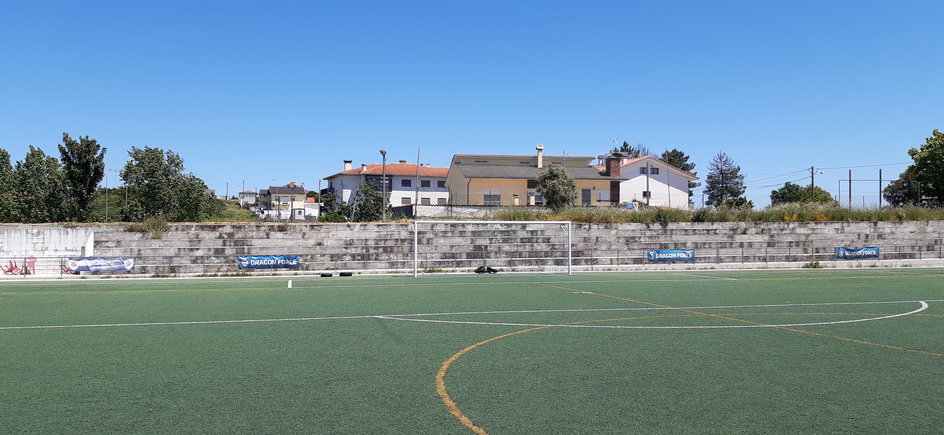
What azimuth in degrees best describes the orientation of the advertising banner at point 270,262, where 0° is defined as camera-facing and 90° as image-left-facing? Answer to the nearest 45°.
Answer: approximately 0°

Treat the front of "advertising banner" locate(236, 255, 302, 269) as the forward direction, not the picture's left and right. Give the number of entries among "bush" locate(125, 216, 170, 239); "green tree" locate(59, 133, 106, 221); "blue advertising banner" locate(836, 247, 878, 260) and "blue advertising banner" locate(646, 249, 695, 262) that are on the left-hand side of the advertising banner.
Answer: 2

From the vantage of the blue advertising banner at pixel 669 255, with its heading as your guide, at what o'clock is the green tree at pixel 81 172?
The green tree is roughly at 3 o'clock from the blue advertising banner.

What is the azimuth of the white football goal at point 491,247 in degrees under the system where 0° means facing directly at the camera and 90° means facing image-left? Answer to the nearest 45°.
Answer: approximately 0°

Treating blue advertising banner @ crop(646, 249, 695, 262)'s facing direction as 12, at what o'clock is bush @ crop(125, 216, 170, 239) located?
The bush is roughly at 2 o'clock from the blue advertising banner.

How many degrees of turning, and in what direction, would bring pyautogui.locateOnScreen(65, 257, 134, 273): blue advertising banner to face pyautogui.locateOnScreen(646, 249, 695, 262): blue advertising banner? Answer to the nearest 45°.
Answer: approximately 90° to its left

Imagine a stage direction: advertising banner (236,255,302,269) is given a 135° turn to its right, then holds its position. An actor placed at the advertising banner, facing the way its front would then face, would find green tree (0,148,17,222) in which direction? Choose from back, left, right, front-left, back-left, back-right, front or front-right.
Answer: front

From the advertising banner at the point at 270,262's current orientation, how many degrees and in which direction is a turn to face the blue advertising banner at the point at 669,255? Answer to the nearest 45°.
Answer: approximately 90° to its left

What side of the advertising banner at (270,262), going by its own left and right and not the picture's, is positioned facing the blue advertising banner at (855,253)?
left

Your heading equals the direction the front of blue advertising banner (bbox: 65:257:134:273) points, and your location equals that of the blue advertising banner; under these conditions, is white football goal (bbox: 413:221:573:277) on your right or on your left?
on your left
